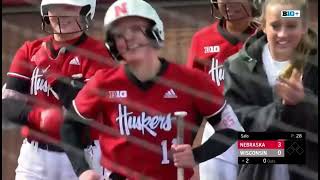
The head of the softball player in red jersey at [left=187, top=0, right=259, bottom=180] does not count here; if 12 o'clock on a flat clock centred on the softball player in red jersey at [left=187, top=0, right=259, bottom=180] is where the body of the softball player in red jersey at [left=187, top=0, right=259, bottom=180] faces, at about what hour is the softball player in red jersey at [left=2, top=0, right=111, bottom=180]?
the softball player in red jersey at [left=2, top=0, right=111, bottom=180] is roughly at 3 o'clock from the softball player in red jersey at [left=187, top=0, right=259, bottom=180].

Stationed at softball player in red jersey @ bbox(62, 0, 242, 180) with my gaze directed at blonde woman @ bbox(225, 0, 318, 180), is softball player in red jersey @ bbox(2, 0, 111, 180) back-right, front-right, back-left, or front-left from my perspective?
back-left

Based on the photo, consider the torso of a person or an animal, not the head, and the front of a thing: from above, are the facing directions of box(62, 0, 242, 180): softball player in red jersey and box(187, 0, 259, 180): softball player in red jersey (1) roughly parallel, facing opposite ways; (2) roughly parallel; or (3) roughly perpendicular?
roughly parallel

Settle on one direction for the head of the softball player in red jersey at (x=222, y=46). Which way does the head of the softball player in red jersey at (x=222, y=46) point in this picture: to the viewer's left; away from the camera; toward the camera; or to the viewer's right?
toward the camera

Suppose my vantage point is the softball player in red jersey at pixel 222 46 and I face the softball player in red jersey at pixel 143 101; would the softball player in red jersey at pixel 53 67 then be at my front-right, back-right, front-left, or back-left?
front-right

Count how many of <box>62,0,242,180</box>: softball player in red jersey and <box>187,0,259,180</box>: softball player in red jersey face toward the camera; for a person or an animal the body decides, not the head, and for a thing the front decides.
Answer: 2

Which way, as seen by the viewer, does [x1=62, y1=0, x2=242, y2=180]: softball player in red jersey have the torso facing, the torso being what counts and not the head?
toward the camera

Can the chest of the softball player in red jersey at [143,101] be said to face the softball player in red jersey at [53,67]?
no

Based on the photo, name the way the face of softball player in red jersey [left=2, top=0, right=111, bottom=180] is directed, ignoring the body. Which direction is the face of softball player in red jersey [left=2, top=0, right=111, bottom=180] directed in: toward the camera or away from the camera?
toward the camera

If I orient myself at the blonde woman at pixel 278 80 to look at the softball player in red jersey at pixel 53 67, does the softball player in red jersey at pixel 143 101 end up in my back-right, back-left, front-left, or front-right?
front-left

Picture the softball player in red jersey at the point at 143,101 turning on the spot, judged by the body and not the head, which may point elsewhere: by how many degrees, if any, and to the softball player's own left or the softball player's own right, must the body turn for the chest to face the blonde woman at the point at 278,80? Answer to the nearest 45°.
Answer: approximately 90° to the softball player's own left

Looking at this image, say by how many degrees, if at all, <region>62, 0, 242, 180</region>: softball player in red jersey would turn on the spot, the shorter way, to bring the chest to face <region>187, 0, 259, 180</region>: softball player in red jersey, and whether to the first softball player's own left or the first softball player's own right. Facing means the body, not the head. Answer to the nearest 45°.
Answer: approximately 135° to the first softball player's own left

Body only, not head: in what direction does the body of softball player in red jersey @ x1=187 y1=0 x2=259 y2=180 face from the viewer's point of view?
toward the camera

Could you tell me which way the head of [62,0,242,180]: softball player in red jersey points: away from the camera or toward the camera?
toward the camera
